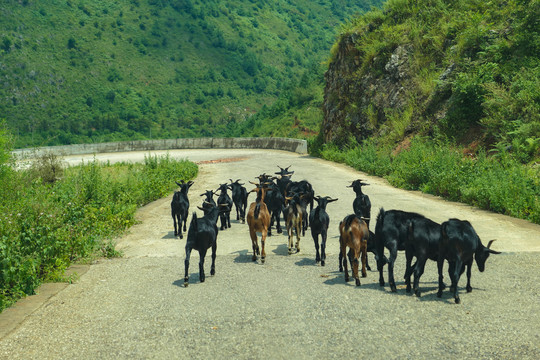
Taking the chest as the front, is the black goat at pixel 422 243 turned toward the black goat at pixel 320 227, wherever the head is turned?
no

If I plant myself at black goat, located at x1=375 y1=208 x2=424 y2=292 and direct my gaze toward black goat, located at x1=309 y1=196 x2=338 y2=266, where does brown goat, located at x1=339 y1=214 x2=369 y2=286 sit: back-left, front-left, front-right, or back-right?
front-left

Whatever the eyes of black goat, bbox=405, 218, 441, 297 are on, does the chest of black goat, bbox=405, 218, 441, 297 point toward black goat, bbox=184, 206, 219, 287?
no

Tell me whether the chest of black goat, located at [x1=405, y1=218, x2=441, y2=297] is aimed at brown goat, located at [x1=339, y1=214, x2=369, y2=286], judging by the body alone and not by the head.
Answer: no

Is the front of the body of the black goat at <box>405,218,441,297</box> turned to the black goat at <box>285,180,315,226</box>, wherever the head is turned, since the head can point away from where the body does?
no

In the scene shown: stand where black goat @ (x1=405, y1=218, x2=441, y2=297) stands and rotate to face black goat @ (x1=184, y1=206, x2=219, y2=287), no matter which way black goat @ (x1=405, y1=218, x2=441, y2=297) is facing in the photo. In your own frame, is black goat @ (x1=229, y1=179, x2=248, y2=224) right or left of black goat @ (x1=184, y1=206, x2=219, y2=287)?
right
